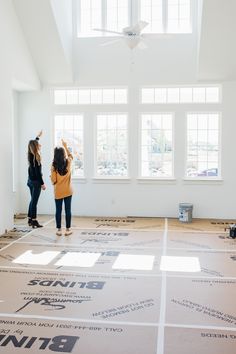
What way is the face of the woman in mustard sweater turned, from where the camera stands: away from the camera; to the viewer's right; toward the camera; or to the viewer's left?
away from the camera

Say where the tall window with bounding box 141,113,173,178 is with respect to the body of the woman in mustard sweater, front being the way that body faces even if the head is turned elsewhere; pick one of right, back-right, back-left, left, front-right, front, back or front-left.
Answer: front-right

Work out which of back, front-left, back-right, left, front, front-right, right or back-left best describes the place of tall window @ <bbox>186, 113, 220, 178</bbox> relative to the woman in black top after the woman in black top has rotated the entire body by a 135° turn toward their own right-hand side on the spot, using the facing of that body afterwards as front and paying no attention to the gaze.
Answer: back-left

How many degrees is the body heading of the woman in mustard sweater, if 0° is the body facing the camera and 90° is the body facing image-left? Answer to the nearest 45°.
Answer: approximately 180°
